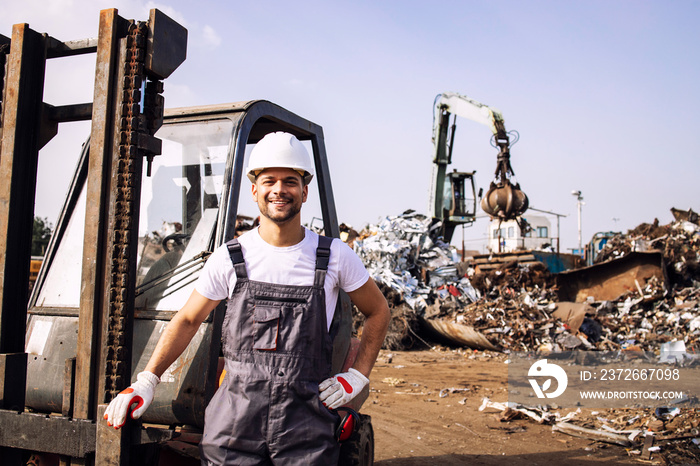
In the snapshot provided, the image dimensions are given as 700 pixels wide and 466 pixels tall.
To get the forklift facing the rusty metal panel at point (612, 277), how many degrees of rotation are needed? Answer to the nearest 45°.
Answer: approximately 180°

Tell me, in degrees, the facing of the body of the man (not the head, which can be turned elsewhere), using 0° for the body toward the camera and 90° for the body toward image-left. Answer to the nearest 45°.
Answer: approximately 0°

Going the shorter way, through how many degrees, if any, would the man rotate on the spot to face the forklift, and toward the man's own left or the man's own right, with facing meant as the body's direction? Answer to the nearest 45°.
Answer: approximately 135° to the man's own right

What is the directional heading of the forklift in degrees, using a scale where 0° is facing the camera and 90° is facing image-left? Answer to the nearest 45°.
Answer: approximately 45°

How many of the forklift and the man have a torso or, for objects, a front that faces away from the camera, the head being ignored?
0

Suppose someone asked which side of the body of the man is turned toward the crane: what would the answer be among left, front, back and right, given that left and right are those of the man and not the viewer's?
back

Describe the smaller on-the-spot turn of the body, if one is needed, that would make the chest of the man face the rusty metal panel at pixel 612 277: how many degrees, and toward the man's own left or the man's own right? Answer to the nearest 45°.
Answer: approximately 135° to the man's own left

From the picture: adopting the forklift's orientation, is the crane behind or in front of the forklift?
behind
